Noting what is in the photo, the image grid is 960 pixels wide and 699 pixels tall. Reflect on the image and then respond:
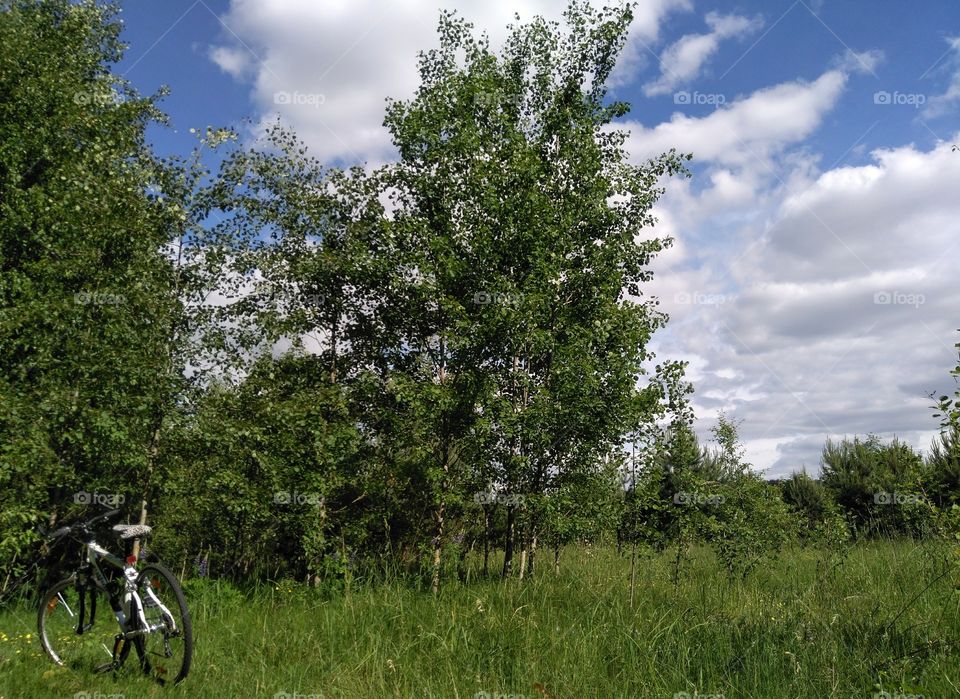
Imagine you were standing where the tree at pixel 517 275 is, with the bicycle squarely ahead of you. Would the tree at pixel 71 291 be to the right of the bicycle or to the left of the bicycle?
right

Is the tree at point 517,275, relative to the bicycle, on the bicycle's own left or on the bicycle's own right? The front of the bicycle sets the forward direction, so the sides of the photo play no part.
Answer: on the bicycle's own right

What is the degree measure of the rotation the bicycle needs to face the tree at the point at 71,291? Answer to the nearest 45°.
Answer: approximately 45° to its right

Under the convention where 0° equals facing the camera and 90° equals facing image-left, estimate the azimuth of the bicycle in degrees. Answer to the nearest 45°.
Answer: approximately 135°
